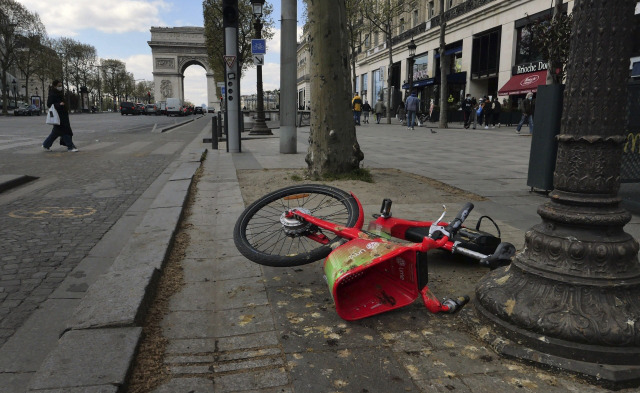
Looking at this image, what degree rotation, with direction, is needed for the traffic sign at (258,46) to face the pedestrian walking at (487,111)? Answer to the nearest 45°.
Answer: approximately 135° to its left

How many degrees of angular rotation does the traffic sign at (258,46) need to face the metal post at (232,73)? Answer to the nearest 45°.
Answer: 0° — it already faces it

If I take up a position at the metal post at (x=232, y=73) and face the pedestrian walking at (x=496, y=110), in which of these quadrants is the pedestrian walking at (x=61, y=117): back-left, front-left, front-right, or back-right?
back-left

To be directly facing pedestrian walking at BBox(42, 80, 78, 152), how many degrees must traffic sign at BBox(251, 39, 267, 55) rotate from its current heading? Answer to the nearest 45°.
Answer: approximately 45° to its right

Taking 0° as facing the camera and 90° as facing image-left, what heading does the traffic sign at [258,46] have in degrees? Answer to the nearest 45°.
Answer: approximately 0°
